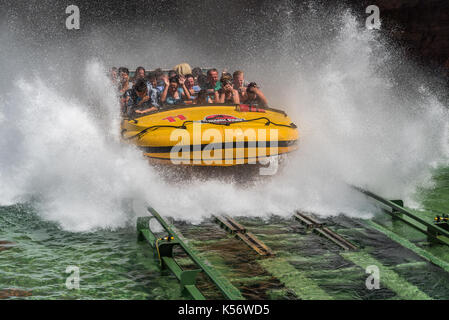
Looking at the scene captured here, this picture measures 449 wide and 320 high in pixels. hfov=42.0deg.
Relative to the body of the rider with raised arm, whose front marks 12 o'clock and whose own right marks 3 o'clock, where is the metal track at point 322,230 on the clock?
The metal track is roughly at 11 o'clock from the rider with raised arm.

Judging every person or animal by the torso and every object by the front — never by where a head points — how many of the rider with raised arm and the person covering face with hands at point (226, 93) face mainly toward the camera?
2

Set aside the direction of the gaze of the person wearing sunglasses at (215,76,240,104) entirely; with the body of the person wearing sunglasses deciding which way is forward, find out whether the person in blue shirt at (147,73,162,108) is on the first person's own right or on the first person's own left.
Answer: on the first person's own right

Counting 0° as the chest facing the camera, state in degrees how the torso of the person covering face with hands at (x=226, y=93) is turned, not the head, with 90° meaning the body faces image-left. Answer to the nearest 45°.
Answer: approximately 0°

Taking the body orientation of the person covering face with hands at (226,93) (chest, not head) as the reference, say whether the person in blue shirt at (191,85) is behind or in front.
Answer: behind

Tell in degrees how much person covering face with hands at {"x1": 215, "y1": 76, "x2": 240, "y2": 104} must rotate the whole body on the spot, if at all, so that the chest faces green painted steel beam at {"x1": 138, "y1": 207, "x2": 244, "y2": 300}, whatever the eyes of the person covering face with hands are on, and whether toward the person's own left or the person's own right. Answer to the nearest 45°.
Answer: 0° — they already face it

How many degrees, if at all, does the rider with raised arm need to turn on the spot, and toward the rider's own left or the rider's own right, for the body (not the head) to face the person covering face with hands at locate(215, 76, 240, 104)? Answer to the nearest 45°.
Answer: approximately 45° to the rider's own left
